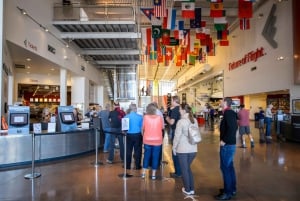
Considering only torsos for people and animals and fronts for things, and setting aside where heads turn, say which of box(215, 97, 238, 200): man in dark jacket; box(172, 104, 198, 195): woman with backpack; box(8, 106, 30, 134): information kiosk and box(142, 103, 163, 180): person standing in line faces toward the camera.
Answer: the information kiosk

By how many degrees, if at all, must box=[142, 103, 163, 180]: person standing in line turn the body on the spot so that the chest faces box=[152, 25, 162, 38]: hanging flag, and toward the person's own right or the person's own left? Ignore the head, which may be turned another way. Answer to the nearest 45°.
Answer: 0° — they already face it

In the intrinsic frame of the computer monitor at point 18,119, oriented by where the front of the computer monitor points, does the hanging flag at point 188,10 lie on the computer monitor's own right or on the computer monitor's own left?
on the computer monitor's own left

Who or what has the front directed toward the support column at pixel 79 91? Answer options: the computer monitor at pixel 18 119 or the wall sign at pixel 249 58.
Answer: the wall sign

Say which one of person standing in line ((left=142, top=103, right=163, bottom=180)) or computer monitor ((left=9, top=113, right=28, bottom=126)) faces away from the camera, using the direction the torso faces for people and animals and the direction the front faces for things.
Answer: the person standing in line

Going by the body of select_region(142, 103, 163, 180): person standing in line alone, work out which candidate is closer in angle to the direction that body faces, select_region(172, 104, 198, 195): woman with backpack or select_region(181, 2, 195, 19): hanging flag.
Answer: the hanging flag

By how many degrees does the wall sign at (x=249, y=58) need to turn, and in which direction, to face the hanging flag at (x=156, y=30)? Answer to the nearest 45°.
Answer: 0° — it already faces it

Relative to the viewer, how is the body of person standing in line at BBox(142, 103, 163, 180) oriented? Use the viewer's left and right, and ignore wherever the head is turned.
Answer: facing away from the viewer

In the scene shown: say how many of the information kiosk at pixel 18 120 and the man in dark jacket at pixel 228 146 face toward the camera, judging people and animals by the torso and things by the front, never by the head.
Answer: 1
